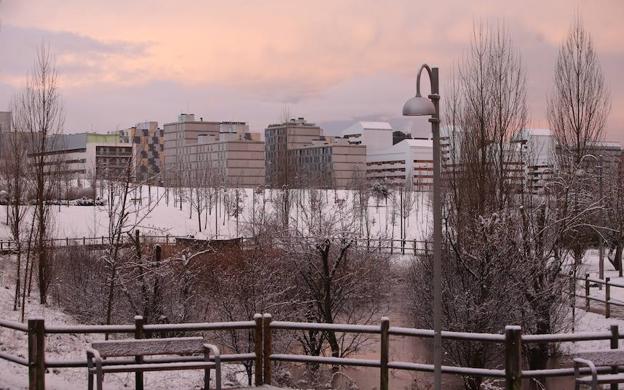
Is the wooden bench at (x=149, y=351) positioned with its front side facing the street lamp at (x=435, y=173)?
no

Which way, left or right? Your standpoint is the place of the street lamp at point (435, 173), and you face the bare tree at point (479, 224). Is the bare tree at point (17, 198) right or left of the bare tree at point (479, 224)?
left

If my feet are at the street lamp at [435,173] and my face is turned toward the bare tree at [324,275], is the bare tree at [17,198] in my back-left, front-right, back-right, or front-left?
front-left

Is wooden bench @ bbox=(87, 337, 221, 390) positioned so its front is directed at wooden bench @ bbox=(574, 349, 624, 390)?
no
